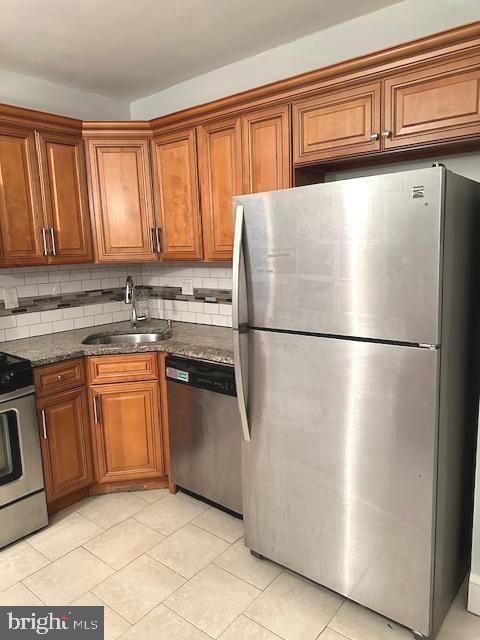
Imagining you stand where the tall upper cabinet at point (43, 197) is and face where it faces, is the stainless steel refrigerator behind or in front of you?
in front

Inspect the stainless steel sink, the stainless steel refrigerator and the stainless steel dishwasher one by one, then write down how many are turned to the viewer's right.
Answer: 0

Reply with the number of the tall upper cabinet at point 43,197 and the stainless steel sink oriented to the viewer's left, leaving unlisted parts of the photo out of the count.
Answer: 0

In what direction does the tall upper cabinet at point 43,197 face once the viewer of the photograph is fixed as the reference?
facing the viewer and to the right of the viewer

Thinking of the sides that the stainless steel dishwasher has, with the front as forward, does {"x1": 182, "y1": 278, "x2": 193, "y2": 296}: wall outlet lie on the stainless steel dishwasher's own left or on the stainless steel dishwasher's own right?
on the stainless steel dishwasher's own right

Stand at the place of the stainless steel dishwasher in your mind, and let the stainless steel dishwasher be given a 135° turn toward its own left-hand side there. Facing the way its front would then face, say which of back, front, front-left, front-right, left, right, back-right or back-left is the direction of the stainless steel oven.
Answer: back

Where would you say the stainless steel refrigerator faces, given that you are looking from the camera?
facing the viewer and to the left of the viewer

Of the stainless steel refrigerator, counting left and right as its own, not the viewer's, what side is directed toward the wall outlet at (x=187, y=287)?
right

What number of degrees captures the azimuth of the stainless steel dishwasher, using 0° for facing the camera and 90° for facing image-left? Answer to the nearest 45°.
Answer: approximately 45°

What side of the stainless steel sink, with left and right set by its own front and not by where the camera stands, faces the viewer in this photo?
front

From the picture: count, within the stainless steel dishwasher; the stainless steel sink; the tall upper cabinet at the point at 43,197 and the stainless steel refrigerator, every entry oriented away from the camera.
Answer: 0

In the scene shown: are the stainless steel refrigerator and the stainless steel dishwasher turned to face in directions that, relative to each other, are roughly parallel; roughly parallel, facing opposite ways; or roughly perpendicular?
roughly parallel

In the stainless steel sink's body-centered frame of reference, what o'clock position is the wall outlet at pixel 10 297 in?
The wall outlet is roughly at 3 o'clock from the stainless steel sink.
